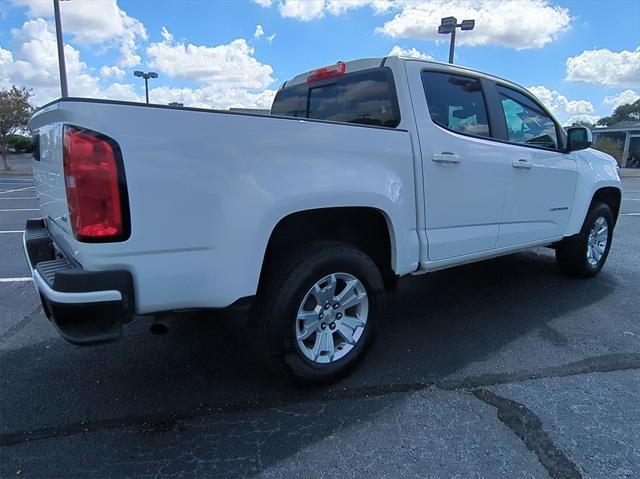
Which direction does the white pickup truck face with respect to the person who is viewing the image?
facing away from the viewer and to the right of the viewer

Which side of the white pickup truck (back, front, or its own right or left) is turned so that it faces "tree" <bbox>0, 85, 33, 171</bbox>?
left

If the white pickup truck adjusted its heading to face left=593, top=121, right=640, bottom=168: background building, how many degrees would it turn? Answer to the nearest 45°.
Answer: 0° — it already faces it

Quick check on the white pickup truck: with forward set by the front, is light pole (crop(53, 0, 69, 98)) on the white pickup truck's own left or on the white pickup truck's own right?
on the white pickup truck's own left

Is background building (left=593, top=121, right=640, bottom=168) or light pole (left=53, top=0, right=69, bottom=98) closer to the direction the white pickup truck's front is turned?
the background building

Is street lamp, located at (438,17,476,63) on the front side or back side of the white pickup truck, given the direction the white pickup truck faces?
on the front side

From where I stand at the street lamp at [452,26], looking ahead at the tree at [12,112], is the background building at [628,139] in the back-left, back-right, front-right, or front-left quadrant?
back-right
